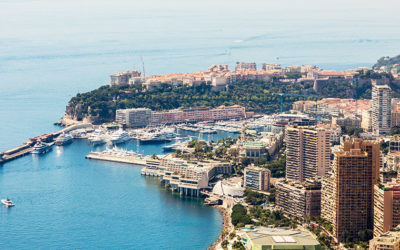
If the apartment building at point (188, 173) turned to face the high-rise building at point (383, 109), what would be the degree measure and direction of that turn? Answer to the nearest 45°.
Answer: approximately 180°

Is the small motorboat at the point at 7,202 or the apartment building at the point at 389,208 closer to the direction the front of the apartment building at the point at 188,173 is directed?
the small motorboat

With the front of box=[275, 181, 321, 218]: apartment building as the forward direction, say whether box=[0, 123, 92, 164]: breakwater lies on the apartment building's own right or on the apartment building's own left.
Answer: on the apartment building's own right

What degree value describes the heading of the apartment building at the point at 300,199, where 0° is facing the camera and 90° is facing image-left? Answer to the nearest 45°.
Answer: approximately 45°

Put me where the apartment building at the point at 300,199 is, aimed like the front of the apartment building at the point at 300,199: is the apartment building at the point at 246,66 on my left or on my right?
on my right

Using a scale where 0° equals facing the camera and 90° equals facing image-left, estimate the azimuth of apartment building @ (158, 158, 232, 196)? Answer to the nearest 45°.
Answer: approximately 45°

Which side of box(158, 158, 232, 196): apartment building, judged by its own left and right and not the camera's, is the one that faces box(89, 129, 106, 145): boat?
right
